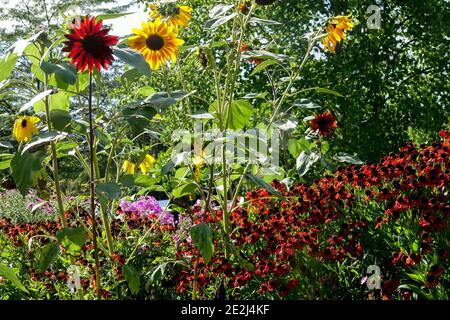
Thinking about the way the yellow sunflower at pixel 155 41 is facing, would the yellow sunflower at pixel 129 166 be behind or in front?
behind

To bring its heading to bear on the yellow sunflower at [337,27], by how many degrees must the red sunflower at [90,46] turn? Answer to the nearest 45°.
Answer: approximately 135° to its left

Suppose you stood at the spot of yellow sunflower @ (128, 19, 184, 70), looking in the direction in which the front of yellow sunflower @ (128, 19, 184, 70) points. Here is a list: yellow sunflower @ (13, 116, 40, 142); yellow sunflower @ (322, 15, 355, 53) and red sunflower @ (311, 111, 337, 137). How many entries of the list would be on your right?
1

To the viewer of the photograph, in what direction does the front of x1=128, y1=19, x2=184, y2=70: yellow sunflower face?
facing the viewer

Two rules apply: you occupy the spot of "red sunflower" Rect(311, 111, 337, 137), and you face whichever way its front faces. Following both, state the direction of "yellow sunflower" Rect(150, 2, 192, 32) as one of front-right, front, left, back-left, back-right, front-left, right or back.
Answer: front-right

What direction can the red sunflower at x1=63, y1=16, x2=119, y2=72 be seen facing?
toward the camera

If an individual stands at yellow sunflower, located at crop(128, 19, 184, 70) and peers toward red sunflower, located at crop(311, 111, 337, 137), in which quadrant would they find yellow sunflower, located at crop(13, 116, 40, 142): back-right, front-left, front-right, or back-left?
back-left

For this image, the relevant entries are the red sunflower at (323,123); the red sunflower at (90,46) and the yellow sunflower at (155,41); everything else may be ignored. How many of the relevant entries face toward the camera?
3

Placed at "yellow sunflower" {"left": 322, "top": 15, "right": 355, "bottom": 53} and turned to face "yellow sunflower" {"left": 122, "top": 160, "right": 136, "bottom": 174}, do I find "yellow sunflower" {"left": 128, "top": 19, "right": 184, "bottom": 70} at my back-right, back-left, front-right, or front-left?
front-left
